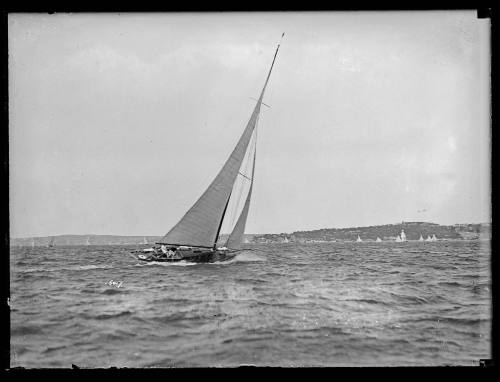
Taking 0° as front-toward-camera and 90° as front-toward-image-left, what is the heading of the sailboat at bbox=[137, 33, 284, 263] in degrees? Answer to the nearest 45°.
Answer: approximately 225°
